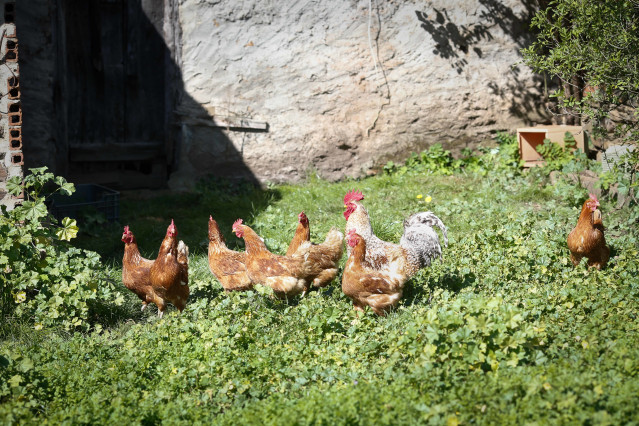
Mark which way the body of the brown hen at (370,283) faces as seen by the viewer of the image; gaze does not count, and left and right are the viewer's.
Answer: facing to the left of the viewer

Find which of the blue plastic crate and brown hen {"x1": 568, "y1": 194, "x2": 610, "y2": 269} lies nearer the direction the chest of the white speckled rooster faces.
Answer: the blue plastic crate

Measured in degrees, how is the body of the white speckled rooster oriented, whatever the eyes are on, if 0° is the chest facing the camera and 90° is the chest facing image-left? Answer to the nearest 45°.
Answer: approximately 90°

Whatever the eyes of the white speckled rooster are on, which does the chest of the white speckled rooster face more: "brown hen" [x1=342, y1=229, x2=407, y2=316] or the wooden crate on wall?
the brown hen

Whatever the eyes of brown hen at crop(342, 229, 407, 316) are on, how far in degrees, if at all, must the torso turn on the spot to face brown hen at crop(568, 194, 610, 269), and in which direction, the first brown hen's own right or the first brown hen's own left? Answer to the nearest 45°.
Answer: approximately 135° to the first brown hen's own right

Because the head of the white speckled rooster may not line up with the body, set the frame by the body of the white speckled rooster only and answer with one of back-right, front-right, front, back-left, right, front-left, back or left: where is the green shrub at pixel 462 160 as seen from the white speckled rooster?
right

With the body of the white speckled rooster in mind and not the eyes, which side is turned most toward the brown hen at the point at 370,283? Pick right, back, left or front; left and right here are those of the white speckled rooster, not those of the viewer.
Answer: left

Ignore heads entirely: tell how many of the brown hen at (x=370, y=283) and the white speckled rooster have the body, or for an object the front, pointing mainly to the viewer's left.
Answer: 2

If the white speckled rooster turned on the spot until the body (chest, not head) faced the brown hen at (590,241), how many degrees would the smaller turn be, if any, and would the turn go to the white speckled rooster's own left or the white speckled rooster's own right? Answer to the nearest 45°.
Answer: approximately 180°

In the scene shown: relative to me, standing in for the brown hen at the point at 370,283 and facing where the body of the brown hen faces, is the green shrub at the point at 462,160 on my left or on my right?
on my right
